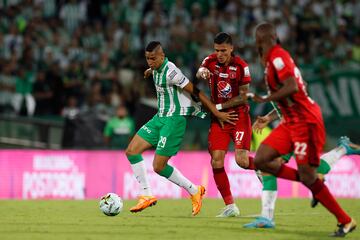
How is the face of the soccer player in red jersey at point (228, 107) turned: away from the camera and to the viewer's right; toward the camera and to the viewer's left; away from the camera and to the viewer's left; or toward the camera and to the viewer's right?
toward the camera and to the viewer's left

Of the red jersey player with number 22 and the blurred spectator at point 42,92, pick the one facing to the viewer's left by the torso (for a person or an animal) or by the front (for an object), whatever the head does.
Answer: the red jersey player with number 22

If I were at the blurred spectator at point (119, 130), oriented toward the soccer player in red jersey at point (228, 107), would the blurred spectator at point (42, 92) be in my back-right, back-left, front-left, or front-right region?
back-right

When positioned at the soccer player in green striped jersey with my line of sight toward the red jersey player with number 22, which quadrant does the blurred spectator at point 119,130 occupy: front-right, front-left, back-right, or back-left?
back-left

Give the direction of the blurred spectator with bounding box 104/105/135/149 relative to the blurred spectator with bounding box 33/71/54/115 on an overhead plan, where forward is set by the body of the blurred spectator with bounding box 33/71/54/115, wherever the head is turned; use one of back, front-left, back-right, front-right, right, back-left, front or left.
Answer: front-left

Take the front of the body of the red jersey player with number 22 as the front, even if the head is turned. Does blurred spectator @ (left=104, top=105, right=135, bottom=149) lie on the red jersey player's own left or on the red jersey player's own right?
on the red jersey player's own right

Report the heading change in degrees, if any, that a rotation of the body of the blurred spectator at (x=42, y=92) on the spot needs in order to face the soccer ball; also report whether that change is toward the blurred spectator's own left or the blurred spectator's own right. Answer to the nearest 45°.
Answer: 0° — they already face it

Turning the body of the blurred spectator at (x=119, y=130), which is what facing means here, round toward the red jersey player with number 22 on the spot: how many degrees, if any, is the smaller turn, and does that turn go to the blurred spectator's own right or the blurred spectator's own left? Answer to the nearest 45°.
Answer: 0° — they already face them

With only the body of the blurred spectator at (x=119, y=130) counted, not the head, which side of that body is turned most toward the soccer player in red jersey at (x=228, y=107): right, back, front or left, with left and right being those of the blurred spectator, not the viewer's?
front

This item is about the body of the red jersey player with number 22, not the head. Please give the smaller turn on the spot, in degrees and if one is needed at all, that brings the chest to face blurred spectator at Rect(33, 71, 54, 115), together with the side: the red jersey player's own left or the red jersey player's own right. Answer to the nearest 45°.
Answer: approximately 45° to the red jersey player's own right

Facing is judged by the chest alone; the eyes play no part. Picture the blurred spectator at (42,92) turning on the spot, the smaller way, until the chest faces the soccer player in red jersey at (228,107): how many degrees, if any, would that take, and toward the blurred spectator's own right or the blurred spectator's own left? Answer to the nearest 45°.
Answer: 0° — they already face them
